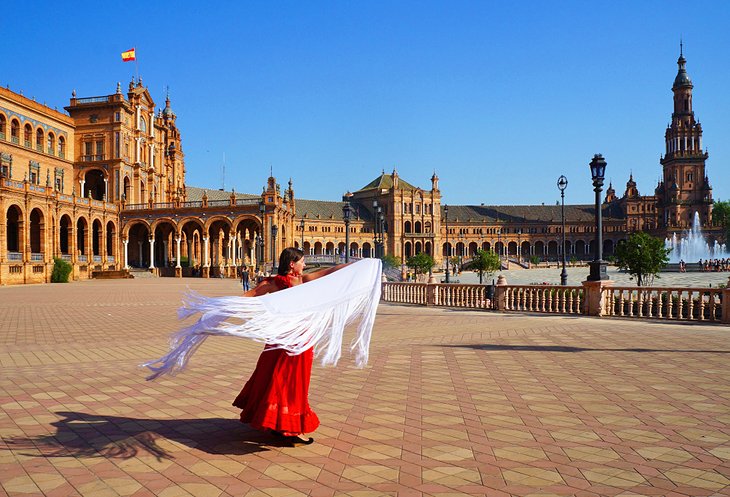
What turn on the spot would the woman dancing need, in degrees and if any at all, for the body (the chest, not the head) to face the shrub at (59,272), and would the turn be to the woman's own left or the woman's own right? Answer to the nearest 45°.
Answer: approximately 135° to the woman's own left

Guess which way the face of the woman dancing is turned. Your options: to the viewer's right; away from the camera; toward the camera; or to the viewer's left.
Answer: to the viewer's right
